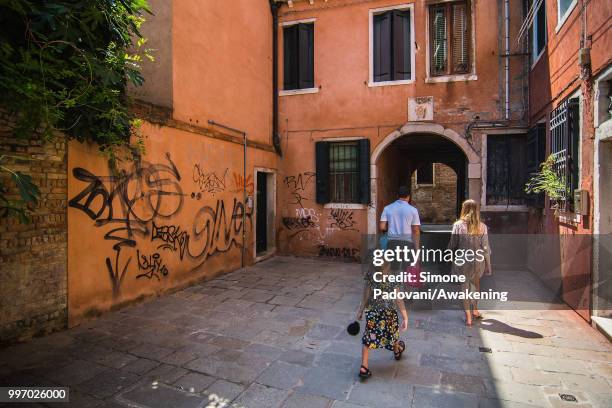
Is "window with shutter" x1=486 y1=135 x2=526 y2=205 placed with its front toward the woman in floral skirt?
yes

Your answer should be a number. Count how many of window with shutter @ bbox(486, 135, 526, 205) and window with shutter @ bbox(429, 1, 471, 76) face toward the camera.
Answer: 2

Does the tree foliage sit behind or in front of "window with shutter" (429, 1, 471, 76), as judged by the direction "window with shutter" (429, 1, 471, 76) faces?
in front

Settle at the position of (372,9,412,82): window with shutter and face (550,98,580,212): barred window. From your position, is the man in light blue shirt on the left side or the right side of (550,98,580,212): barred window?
right

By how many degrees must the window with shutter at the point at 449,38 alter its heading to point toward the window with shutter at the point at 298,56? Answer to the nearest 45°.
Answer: approximately 90° to its right

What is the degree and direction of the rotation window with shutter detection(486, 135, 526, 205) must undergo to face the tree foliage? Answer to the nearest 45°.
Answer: approximately 45° to its right

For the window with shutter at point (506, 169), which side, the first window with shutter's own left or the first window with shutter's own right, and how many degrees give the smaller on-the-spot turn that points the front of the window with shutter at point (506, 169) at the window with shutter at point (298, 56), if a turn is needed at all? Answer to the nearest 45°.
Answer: approximately 90° to the first window with shutter's own right

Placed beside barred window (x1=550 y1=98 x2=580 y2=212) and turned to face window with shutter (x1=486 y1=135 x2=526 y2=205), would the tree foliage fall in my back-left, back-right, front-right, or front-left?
back-left

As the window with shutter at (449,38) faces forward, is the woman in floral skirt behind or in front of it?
in front

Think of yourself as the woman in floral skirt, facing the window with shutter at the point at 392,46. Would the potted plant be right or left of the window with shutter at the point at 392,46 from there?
right
